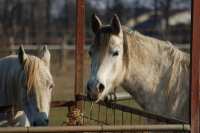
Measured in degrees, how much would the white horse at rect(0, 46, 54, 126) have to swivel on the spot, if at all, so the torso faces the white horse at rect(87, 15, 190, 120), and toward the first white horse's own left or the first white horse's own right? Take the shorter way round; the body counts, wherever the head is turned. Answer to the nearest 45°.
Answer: approximately 45° to the first white horse's own left

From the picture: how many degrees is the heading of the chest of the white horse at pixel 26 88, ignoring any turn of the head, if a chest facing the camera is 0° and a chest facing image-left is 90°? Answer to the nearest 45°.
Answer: approximately 315°

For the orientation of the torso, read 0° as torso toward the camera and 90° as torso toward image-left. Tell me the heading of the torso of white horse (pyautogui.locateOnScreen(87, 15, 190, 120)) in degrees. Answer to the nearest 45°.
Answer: approximately 45°
